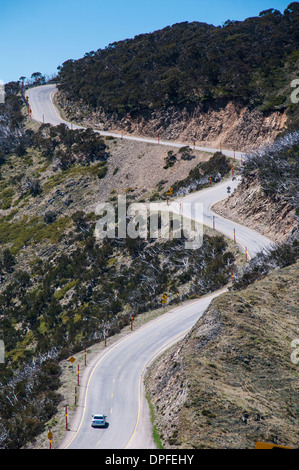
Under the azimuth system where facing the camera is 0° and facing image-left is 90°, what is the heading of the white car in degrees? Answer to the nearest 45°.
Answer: approximately 180°
